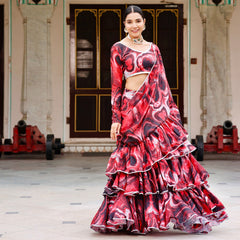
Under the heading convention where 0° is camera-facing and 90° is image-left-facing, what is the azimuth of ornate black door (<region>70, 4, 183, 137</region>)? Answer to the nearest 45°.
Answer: approximately 0°

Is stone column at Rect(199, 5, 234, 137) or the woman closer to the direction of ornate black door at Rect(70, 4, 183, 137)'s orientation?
the woman

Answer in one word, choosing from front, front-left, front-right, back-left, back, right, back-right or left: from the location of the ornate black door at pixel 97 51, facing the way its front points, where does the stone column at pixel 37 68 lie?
right

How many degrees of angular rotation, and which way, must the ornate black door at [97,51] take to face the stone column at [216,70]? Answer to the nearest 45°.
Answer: approximately 90° to its left

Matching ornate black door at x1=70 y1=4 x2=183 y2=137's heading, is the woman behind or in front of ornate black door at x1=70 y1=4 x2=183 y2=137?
in front
